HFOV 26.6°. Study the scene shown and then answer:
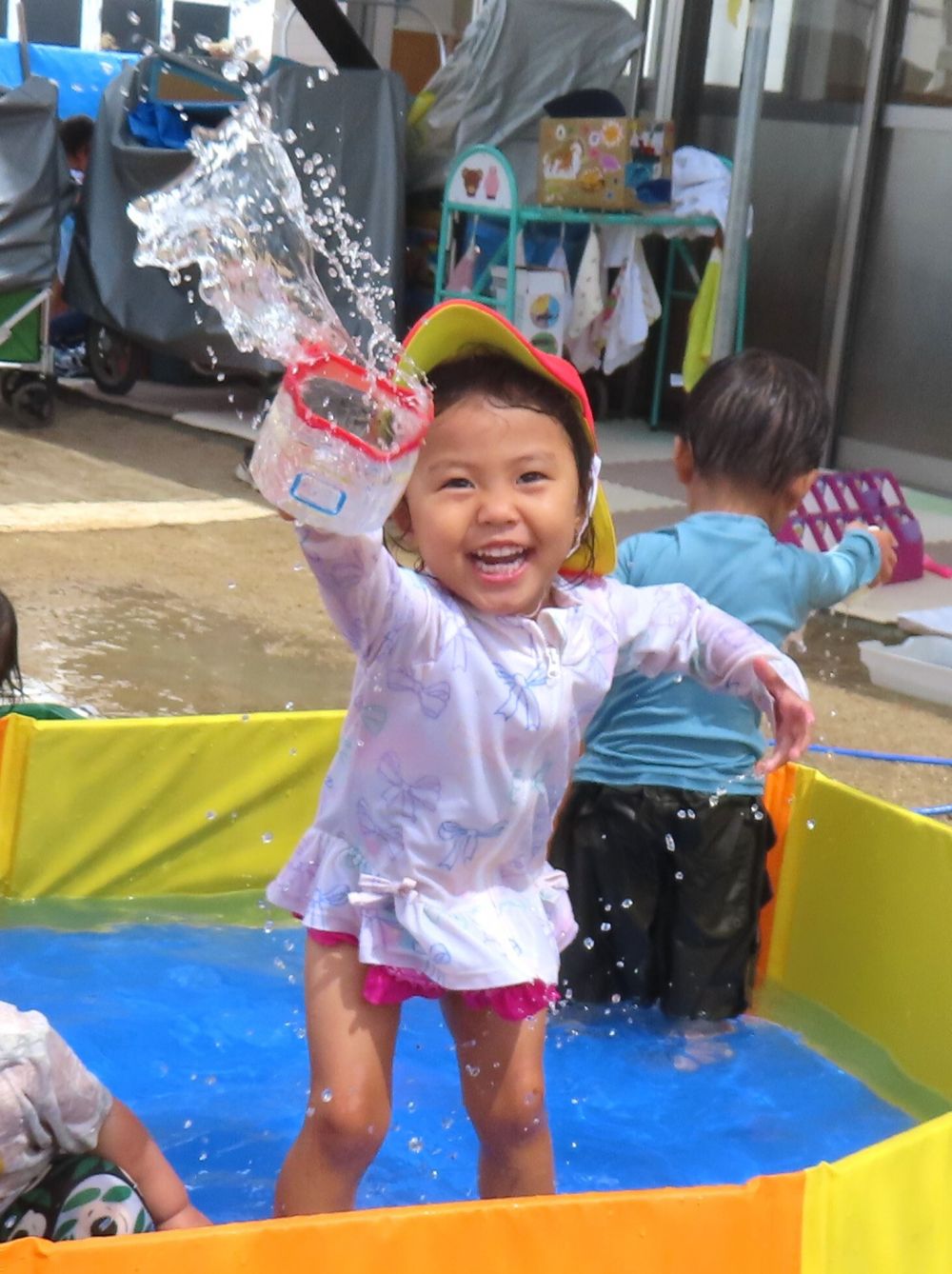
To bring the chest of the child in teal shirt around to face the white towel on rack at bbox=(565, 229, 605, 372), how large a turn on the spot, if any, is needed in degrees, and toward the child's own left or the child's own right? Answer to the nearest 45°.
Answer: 0° — they already face it

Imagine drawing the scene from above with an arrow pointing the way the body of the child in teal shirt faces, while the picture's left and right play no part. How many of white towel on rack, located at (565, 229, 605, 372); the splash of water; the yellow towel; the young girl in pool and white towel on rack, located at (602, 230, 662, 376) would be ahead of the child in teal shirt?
3

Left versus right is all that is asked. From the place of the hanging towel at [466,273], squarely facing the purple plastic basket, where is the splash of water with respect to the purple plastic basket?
right

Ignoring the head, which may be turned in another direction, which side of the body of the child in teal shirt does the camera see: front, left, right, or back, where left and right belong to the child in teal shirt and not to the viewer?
back

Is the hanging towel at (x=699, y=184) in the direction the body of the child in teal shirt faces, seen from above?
yes

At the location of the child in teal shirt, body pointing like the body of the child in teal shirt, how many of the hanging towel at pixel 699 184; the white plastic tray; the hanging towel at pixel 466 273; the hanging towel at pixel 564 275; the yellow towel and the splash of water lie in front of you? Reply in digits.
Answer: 5

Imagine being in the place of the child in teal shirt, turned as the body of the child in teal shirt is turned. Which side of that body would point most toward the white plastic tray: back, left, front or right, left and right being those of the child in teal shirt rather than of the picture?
front

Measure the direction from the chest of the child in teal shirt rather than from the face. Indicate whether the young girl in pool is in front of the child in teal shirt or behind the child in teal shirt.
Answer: behind

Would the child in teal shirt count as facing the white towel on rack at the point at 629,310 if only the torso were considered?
yes

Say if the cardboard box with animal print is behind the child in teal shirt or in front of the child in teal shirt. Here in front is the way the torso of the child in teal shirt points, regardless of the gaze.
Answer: in front

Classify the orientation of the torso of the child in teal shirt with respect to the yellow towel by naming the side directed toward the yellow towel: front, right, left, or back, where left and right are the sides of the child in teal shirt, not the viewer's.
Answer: front

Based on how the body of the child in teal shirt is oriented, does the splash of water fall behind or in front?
behind

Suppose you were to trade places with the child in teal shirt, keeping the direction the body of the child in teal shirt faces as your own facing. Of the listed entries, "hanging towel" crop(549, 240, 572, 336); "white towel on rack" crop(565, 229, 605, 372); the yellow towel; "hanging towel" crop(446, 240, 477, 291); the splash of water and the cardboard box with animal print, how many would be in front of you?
5
